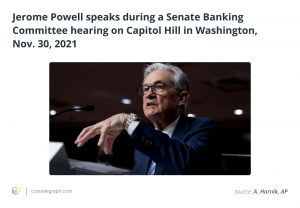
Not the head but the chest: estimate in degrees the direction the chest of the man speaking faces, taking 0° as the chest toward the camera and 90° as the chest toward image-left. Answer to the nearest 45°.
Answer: approximately 45°

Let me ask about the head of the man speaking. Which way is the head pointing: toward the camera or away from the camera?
toward the camera
